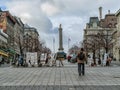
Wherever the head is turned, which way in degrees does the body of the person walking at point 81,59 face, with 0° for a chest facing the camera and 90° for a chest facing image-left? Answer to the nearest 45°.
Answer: approximately 180°
